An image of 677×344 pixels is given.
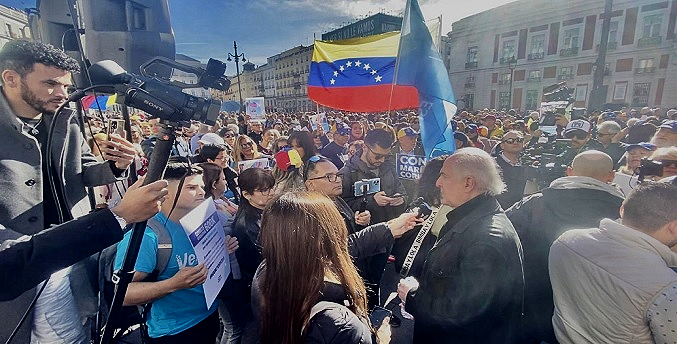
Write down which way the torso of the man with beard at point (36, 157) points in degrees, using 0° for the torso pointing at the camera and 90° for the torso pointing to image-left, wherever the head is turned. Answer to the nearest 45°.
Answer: approximately 315°

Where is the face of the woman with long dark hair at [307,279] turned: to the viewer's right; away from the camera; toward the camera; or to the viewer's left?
away from the camera

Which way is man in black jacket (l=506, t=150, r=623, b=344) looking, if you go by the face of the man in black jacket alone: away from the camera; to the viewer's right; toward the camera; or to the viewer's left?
away from the camera

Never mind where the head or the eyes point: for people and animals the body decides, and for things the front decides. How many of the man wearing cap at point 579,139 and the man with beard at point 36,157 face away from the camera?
0

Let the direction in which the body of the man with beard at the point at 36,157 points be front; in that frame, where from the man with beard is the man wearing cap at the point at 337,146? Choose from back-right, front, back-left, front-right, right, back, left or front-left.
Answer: left

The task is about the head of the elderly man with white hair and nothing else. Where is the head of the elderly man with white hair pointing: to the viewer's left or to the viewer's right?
to the viewer's left

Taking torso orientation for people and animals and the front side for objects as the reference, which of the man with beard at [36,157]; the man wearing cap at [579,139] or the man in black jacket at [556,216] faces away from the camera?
the man in black jacket

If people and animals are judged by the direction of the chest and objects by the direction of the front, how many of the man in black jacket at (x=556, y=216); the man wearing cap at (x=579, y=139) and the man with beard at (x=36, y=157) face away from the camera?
1

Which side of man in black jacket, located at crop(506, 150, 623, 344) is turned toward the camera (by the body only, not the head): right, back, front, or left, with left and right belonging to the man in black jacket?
back

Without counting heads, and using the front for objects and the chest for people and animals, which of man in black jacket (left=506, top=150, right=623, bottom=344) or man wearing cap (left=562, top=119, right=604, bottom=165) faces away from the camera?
the man in black jacket

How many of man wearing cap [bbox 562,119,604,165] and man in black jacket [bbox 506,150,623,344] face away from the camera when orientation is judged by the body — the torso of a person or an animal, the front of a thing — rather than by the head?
1

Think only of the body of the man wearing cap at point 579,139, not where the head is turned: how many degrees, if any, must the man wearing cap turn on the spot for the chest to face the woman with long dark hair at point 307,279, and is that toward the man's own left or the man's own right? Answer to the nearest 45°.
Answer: approximately 45° to the man's own left

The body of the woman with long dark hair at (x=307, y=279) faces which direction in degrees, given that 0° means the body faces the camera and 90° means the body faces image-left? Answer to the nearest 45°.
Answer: approximately 225°

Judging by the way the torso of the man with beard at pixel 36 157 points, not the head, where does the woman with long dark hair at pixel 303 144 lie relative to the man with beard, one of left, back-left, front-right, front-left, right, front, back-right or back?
left

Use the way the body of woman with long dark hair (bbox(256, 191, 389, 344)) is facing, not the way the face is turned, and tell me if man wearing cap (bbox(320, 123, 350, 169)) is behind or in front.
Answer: in front
